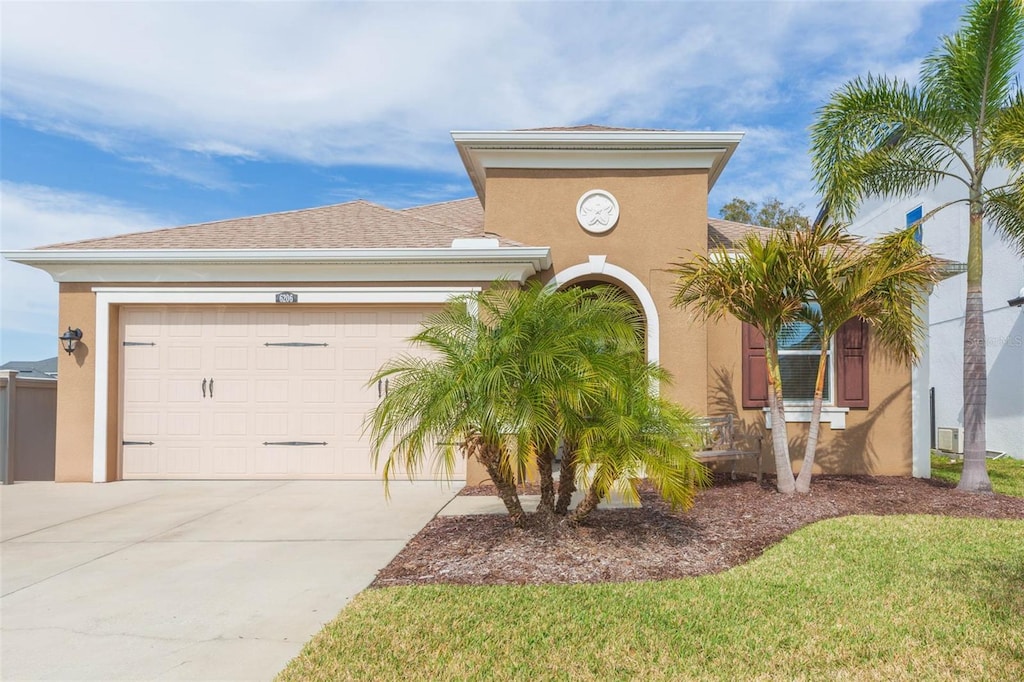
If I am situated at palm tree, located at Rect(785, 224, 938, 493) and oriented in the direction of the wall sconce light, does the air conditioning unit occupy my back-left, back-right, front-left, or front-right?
back-right

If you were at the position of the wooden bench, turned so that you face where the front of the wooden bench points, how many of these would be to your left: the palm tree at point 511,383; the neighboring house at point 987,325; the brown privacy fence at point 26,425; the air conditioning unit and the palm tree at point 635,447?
2

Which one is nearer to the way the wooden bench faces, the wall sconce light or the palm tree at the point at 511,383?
the palm tree

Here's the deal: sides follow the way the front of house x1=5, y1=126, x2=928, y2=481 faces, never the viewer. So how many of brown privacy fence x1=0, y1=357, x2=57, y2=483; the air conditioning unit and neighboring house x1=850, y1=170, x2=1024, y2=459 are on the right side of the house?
1

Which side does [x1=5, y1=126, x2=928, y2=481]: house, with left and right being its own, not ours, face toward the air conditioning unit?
left

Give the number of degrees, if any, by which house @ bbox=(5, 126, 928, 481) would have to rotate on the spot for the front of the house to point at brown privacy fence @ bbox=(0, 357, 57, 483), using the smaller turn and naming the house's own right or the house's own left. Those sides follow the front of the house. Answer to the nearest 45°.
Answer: approximately 90° to the house's own right

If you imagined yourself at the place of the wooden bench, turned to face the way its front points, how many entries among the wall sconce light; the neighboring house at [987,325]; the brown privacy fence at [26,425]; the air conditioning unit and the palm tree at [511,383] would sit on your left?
2

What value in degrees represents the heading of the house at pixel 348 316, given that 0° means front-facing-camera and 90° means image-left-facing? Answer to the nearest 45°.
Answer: approximately 0°

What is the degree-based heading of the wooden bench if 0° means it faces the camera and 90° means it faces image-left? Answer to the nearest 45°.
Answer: approximately 315°

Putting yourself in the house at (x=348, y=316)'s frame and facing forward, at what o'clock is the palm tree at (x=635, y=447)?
The palm tree is roughly at 11 o'clock from the house.

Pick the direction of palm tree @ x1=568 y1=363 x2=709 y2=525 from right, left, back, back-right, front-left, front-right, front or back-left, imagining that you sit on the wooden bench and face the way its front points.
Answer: front-right
